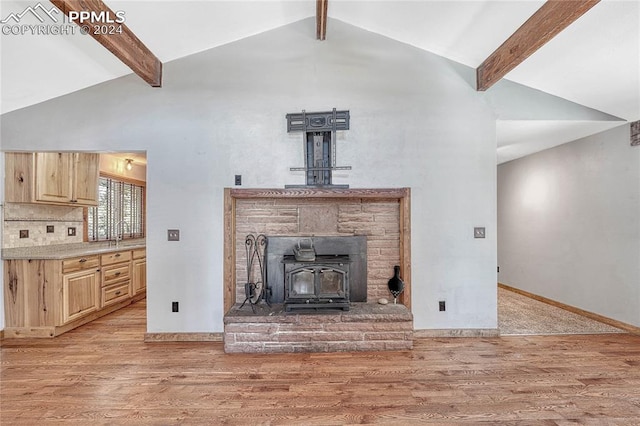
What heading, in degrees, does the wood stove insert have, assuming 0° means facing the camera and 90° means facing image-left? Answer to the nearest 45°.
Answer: approximately 0°

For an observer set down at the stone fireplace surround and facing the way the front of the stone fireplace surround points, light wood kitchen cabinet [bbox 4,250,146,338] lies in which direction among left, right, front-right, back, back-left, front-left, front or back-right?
right

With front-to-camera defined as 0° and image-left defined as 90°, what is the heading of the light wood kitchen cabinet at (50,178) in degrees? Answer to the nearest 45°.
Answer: approximately 315°

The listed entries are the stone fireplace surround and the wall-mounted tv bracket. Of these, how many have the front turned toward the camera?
2

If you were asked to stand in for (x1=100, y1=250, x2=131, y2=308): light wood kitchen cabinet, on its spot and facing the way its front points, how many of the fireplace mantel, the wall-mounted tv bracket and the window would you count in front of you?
2

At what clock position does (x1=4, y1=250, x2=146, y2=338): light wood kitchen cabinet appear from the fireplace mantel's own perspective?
The light wood kitchen cabinet is roughly at 3 o'clock from the fireplace mantel.

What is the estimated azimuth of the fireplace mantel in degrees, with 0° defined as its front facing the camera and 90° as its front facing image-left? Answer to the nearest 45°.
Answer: approximately 0°
